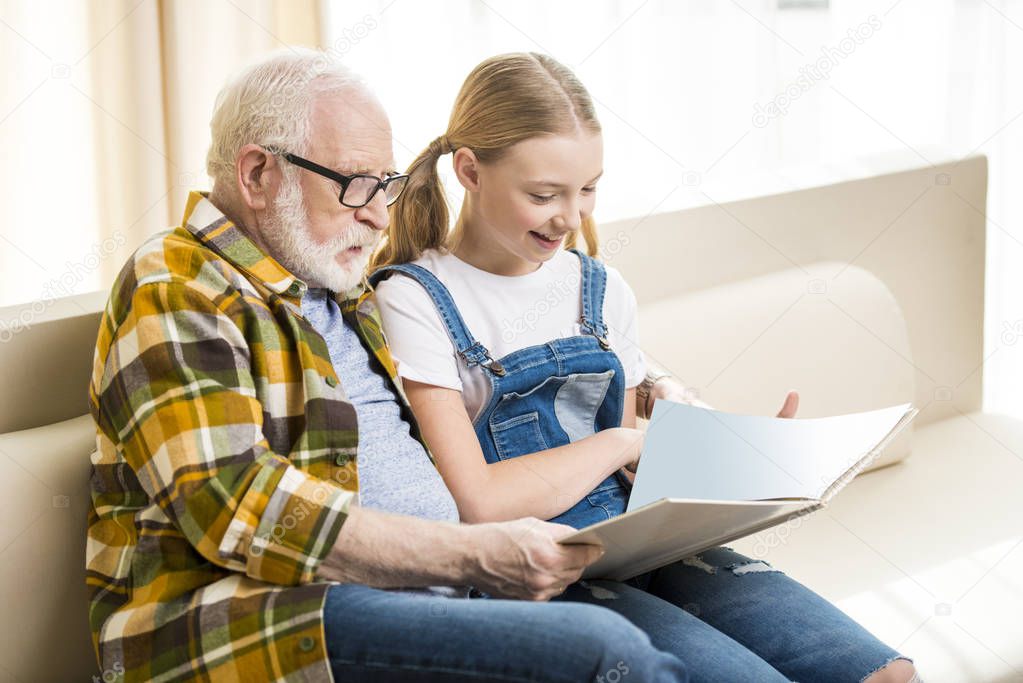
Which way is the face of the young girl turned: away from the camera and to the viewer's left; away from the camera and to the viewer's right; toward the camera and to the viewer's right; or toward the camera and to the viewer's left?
toward the camera and to the viewer's right

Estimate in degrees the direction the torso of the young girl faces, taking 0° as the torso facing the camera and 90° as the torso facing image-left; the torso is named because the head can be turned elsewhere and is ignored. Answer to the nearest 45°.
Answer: approximately 315°

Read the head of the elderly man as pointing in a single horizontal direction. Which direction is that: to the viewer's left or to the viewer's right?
to the viewer's right
